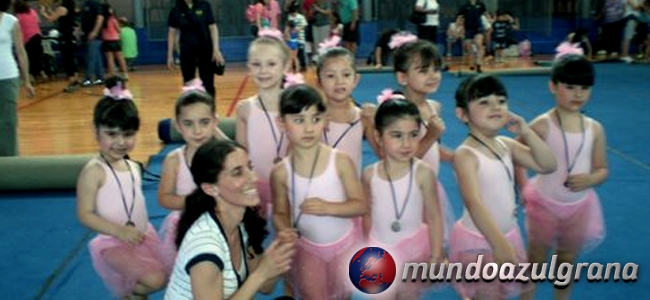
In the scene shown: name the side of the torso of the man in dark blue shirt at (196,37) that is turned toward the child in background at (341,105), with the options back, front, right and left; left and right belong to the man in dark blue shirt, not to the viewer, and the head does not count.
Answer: front

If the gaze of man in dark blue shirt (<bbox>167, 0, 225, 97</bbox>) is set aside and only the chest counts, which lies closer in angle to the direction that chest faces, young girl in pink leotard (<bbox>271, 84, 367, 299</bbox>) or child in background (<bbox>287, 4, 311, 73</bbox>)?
the young girl in pink leotard

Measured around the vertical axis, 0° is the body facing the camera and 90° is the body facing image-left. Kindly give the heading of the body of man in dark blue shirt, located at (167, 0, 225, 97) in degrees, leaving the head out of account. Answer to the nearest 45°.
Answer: approximately 0°

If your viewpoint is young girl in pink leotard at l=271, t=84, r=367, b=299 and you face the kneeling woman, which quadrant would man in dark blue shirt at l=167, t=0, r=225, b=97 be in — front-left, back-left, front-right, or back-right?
back-right

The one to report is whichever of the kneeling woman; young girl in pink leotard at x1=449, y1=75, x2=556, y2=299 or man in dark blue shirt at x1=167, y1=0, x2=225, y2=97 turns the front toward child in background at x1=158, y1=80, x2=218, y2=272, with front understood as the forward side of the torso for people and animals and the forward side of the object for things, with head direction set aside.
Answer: the man in dark blue shirt

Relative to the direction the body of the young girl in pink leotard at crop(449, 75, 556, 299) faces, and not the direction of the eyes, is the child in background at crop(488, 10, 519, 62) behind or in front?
behind

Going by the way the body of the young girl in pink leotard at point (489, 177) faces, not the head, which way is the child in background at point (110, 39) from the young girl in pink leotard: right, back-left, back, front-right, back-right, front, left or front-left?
back

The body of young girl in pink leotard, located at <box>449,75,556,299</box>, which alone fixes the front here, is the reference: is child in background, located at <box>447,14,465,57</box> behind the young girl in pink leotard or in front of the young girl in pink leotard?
behind

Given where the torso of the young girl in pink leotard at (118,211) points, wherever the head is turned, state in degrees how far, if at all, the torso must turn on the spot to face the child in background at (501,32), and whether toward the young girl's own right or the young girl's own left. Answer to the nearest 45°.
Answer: approximately 90° to the young girl's own left
